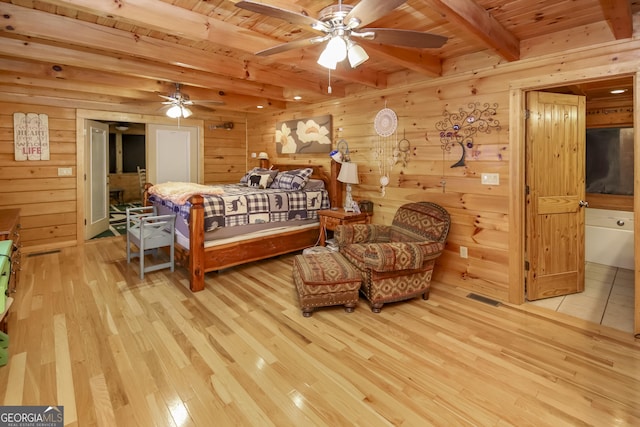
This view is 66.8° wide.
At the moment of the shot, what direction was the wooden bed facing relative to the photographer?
facing the viewer and to the left of the viewer

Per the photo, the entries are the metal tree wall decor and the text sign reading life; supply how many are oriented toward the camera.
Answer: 2

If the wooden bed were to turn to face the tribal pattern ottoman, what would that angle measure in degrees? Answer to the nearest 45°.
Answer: approximately 90° to its left

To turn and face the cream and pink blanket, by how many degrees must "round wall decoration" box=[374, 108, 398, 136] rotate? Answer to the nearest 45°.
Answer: approximately 45° to its right

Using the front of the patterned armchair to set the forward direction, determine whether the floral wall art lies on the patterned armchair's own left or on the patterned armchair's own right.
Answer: on the patterned armchair's own right

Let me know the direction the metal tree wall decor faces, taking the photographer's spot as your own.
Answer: facing the viewer

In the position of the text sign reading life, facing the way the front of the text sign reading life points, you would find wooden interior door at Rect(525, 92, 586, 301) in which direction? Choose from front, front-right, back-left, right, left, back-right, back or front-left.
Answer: front-left

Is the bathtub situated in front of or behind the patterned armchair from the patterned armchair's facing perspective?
behind

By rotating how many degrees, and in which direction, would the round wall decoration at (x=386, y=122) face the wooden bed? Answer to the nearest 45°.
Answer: approximately 45° to its right

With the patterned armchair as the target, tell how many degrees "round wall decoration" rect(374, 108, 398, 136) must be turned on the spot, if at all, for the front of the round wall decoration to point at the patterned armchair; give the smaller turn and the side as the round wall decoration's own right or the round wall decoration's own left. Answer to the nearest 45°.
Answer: approximately 45° to the round wall decoration's own left

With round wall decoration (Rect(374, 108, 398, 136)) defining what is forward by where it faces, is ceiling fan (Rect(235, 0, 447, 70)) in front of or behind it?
in front

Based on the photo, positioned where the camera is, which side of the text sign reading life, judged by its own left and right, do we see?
front
